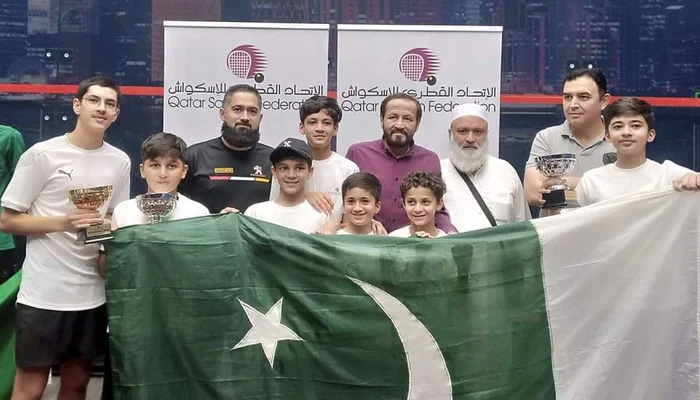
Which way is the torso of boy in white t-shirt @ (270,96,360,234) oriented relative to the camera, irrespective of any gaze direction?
toward the camera

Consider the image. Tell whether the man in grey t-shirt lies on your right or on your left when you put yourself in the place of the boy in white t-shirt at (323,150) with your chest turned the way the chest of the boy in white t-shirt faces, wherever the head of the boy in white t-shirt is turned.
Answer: on your left

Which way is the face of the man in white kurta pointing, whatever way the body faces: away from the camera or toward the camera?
toward the camera

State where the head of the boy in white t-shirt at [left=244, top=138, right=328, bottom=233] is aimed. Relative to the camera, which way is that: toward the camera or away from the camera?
toward the camera

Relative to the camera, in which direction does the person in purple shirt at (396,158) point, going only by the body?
toward the camera

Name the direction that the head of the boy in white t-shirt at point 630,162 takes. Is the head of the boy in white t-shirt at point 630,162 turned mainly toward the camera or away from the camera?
toward the camera

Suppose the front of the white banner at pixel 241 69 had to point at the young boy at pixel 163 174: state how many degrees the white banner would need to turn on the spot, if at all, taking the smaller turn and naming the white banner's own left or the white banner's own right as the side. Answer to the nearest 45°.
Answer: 0° — it already faces them

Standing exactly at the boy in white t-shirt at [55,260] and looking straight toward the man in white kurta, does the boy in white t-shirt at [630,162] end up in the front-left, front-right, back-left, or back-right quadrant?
front-right

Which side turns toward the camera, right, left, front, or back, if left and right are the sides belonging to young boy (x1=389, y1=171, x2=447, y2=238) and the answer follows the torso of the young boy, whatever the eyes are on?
front
